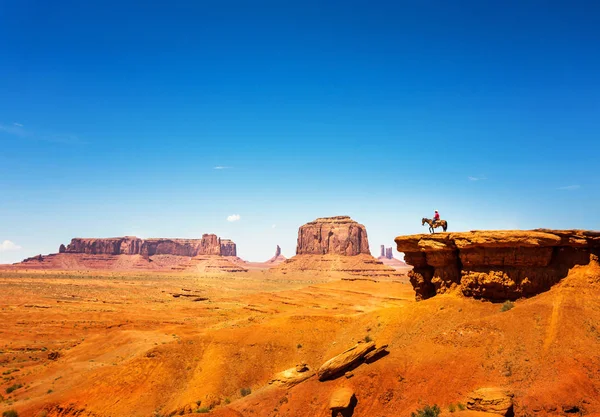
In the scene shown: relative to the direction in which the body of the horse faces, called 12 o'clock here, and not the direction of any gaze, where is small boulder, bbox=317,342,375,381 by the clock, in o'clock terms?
The small boulder is roughly at 10 o'clock from the horse.

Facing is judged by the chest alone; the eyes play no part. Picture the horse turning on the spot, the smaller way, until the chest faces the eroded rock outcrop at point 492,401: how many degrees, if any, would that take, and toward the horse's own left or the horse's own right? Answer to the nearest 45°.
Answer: approximately 90° to the horse's own left

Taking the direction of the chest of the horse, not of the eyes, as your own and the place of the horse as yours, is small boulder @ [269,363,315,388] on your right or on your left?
on your left

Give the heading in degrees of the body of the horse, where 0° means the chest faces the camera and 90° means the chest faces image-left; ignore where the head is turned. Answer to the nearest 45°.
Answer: approximately 90°

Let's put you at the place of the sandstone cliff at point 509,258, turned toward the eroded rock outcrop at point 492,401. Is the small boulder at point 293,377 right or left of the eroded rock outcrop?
right

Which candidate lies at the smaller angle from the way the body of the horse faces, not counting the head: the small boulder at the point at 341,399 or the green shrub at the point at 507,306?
the small boulder

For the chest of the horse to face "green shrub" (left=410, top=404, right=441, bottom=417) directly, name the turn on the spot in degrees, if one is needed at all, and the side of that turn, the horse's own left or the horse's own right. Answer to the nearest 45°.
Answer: approximately 90° to the horse's own left

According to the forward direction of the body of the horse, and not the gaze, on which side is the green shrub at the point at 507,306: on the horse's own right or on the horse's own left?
on the horse's own left

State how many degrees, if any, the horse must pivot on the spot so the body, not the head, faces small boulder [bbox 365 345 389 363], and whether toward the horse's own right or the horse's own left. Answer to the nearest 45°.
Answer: approximately 90° to the horse's own left

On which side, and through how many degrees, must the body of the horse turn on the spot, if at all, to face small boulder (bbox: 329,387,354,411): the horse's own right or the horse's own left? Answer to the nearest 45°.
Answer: approximately 90° to the horse's own left
